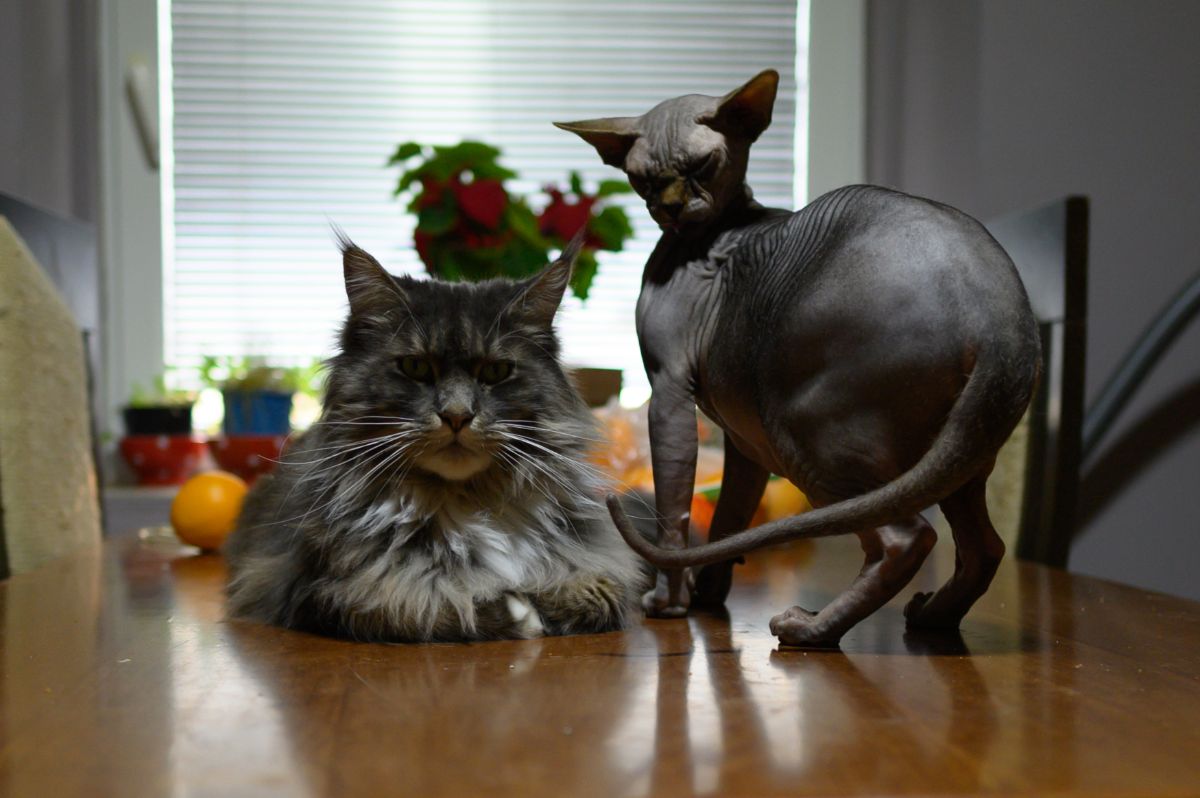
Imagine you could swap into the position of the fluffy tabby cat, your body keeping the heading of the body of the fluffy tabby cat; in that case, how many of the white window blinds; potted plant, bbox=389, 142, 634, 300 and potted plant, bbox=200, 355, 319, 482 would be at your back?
3

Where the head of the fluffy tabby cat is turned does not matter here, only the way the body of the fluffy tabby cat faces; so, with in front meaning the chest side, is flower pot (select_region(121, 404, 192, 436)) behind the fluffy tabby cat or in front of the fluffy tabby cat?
behind

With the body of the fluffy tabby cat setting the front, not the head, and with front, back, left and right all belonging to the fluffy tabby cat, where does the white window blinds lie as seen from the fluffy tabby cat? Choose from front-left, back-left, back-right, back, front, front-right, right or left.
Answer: back

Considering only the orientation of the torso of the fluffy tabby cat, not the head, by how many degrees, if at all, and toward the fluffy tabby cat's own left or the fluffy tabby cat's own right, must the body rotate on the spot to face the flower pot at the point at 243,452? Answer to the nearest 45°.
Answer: approximately 180°

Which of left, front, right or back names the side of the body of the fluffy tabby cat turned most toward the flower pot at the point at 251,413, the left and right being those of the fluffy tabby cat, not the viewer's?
back

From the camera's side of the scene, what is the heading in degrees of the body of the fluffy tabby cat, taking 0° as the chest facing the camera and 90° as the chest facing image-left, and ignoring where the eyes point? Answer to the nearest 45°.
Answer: approximately 0°

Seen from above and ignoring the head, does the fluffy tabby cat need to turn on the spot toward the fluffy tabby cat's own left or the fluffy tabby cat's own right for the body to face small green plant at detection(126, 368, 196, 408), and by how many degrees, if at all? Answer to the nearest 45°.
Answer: approximately 180°

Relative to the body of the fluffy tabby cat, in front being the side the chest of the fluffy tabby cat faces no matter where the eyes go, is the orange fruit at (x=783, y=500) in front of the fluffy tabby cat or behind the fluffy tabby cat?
behind

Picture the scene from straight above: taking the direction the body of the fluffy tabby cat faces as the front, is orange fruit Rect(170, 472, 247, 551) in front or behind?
behind
